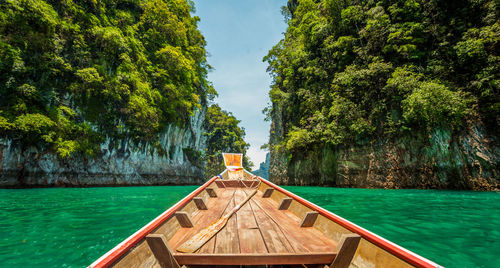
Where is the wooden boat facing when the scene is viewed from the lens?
facing away from the viewer
